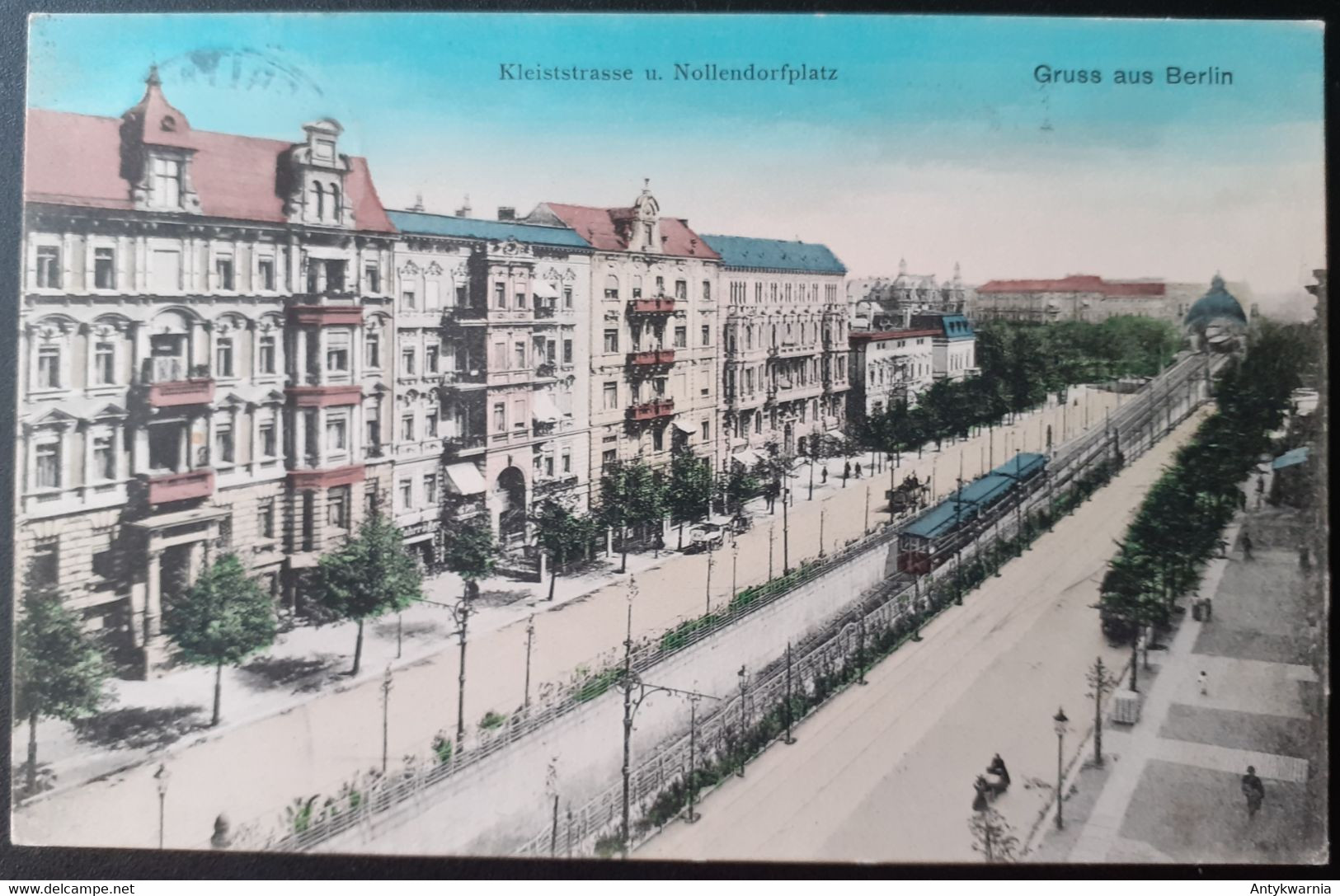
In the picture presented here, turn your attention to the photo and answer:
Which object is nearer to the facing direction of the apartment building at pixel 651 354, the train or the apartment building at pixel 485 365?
the train

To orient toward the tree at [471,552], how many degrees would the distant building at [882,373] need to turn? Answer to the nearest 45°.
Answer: approximately 90° to its right

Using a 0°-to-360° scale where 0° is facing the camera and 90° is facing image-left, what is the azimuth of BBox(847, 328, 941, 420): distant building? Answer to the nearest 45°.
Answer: approximately 315°
